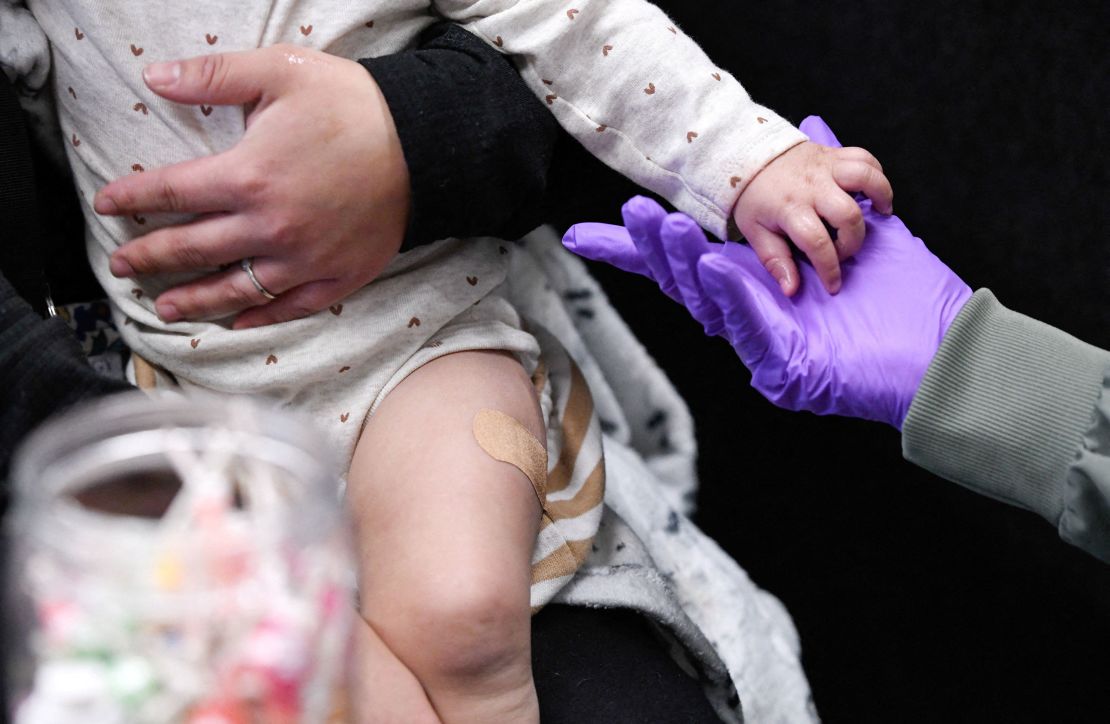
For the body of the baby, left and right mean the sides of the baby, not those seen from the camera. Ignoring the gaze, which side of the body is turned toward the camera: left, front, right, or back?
front
